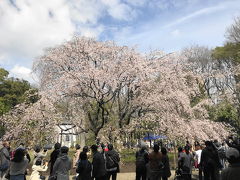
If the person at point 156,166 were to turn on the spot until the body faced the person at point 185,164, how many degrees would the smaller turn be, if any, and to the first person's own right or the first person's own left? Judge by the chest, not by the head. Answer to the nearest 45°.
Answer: approximately 45° to the first person's own right

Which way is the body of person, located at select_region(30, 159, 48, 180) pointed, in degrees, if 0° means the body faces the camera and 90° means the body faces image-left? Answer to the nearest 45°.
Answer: approximately 225°

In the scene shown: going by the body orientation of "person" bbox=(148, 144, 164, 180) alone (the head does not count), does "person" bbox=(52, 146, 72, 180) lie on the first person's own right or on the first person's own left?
on the first person's own left

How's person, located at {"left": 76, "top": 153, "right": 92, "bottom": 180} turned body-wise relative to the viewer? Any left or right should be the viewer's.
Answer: facing away from the viewer

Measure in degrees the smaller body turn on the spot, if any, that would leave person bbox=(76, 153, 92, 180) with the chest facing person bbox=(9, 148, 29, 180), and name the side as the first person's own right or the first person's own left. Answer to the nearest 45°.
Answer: approximately 90° to the first person's own left

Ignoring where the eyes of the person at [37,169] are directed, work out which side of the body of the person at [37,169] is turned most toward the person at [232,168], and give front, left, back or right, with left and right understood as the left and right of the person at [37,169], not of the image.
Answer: right

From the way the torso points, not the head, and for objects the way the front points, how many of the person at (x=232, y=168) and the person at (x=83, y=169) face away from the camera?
2

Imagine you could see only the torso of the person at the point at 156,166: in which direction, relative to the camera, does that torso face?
away from the camera

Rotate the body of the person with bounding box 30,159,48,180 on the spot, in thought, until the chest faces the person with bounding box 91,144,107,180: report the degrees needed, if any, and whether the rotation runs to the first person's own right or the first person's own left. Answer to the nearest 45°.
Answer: approximately 90° to the first person's own right

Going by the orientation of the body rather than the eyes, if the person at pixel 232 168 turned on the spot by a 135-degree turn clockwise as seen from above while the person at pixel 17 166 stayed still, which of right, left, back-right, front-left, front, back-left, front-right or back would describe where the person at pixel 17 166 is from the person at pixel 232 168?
back-right
